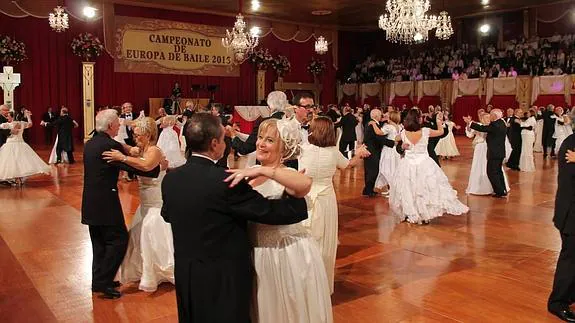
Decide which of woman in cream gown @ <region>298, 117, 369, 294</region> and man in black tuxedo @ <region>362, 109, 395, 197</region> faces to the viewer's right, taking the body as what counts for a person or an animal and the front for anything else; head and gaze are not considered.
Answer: the man in black tuxedo

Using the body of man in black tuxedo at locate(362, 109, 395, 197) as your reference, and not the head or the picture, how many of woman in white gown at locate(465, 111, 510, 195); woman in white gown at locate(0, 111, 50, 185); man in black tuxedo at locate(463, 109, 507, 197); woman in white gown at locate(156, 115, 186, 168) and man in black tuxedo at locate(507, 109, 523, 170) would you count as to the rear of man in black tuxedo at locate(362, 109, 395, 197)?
2

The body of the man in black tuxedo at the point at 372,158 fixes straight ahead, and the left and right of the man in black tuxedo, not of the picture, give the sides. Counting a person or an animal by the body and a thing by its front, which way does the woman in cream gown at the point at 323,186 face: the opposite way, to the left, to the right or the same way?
to the left

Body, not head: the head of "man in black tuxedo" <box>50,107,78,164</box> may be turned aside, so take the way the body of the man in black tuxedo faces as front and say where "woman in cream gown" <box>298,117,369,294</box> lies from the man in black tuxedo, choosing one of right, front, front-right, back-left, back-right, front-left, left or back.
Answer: back

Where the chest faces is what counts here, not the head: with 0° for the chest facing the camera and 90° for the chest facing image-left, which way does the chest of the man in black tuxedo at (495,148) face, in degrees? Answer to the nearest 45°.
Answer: approximately 90°

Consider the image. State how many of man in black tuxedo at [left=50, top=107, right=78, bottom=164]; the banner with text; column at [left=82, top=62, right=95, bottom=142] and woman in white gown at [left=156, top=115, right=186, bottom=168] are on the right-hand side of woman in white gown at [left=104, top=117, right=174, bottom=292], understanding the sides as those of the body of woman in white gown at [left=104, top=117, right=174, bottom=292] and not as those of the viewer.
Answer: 4

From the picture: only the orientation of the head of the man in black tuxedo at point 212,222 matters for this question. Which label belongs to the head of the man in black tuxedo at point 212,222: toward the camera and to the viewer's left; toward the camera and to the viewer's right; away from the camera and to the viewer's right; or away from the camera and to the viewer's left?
away from the camera and to the viewer's right

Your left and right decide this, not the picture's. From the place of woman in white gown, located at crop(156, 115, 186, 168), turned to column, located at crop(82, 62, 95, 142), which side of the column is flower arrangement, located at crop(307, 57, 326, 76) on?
right

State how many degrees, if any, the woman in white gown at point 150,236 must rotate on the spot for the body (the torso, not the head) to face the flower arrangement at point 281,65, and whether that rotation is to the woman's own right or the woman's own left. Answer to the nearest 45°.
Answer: approximately 90° to the woman's own right

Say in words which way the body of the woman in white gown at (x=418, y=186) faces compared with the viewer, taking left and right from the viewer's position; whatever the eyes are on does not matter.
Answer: facing away from the viewer

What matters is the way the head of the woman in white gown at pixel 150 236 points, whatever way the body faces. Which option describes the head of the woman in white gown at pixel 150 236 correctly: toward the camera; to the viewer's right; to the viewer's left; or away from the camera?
to the viewer's left

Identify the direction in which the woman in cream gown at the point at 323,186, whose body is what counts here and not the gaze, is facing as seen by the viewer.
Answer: away from the camera
